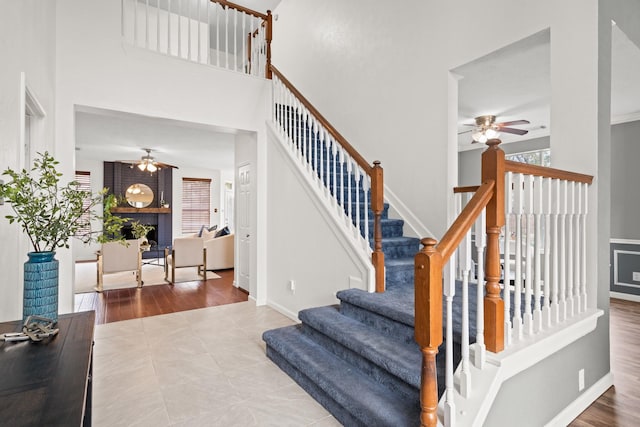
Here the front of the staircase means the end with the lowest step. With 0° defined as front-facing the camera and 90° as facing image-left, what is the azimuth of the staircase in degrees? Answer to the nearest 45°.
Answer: approximately 45°

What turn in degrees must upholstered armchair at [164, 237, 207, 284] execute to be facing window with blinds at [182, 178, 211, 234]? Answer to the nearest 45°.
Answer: approximately 45° to its right

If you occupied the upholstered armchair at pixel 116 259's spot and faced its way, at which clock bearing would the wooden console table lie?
The wooden console table is roughly at 6 o'clock from the upholstered armchair.

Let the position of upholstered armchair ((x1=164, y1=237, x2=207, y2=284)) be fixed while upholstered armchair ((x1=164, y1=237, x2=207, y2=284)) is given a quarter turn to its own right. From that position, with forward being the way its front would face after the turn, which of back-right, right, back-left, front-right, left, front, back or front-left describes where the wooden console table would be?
back-right

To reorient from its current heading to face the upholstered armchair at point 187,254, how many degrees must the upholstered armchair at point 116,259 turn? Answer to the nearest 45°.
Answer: approximately 90° to its right

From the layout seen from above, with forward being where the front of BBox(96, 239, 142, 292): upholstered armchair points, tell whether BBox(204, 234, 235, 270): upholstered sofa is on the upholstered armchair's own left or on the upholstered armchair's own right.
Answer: on the upholstered armchair's own right

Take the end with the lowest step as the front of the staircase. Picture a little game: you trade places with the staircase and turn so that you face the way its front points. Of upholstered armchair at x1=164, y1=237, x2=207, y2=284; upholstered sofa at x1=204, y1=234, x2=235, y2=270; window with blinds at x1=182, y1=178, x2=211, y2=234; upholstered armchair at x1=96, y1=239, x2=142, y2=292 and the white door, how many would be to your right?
5

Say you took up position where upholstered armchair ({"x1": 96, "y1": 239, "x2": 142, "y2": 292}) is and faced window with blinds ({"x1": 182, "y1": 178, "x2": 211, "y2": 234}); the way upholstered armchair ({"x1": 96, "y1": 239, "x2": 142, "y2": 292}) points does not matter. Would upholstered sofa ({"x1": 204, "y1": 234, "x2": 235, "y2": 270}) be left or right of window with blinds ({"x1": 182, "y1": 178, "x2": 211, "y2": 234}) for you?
right

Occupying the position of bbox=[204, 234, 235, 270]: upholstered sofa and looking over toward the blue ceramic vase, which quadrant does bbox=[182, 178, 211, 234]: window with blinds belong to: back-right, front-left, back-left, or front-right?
back-right

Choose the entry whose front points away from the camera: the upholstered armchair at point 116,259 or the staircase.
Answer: the upholstered armchair

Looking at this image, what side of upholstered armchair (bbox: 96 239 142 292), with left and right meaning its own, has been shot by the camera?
back

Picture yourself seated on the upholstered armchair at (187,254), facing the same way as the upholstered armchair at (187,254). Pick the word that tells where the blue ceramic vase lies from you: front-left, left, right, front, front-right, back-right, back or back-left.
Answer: back-left

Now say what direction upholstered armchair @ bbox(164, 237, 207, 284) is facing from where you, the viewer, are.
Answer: facing away from the viewer and to the left of the viewer

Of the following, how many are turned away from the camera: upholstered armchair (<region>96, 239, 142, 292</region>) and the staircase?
1
